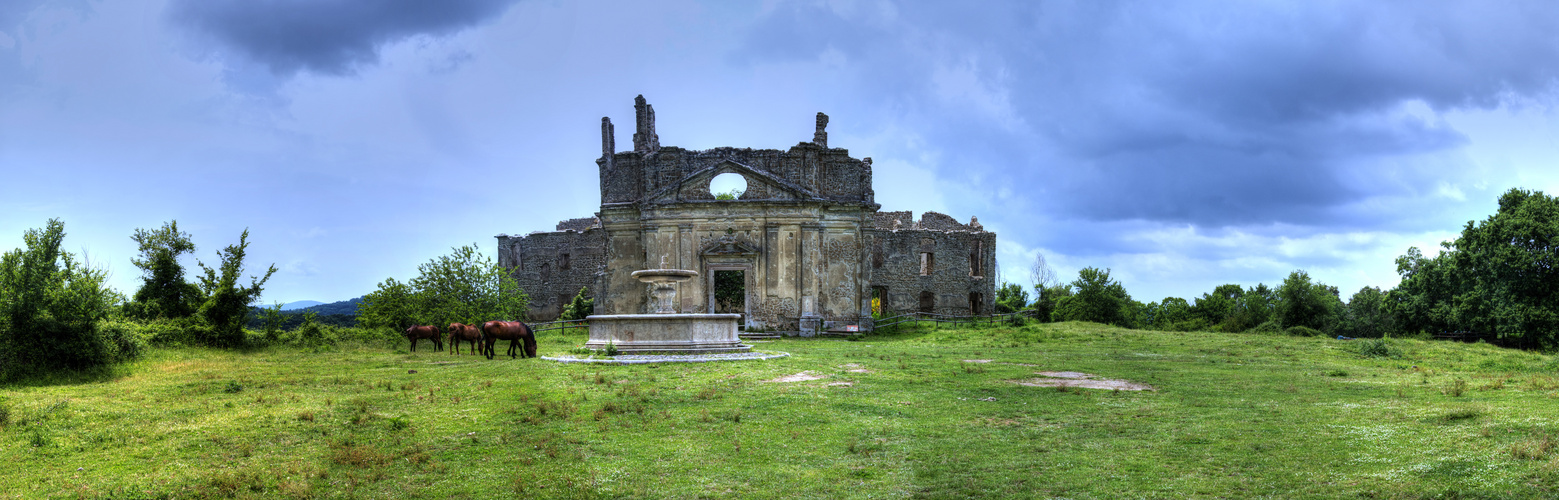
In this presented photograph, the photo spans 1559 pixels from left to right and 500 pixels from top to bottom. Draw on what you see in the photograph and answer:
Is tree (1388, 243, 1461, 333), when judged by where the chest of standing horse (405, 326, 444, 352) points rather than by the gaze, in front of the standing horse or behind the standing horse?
behind

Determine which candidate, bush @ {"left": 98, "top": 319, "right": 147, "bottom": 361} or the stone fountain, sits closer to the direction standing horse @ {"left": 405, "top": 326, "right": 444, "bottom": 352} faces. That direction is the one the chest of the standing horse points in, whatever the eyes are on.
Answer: the bush

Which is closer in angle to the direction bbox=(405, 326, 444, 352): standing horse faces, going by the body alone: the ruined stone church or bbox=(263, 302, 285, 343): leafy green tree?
the leafy green tree

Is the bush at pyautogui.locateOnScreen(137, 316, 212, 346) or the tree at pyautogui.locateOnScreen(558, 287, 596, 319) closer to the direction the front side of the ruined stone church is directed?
the bush

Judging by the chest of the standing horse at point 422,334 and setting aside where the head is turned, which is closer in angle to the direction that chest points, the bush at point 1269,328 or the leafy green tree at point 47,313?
the leafy green tree

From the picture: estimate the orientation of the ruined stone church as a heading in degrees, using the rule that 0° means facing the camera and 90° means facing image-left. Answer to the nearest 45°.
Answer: approximately 0°

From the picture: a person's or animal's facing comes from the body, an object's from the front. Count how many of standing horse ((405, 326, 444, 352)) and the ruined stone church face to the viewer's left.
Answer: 1

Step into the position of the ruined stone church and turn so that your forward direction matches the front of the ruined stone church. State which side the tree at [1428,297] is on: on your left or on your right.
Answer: on your left

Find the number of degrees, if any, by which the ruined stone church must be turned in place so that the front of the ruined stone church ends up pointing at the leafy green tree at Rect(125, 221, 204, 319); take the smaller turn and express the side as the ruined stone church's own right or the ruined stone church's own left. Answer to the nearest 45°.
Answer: approximately 45° to the ruined stone church's own right

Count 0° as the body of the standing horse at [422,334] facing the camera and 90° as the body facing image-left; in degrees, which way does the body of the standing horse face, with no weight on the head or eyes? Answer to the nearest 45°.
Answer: approximately 90°

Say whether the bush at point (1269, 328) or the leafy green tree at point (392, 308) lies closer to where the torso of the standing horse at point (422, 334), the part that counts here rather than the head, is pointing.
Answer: the leafy green tree

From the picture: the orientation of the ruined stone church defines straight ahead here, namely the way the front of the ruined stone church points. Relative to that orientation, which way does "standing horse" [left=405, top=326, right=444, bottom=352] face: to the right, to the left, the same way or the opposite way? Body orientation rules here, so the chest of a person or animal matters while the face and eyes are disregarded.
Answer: to the right
